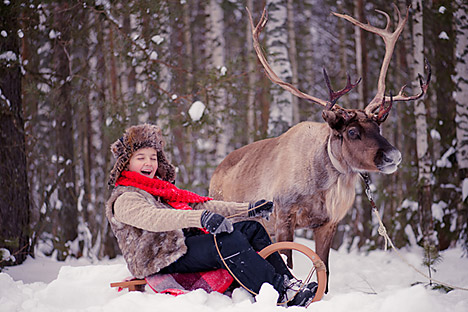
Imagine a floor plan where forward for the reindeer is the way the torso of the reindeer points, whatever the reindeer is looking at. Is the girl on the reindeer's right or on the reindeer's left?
on the reindeer's right

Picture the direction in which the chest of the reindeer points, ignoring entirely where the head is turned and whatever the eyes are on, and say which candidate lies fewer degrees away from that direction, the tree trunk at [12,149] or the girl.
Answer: the girl

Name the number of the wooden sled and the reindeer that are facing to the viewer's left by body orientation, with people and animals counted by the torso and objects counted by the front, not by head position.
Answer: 0

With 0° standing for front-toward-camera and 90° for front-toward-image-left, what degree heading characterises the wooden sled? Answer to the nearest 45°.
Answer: approximately 270°

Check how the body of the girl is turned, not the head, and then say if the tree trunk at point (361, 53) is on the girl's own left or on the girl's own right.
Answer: on the girl's own left

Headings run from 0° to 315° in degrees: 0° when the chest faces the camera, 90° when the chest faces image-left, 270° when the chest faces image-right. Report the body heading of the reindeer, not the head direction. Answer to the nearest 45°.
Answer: approximately 315°

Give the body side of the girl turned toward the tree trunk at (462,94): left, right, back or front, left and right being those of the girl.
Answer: left

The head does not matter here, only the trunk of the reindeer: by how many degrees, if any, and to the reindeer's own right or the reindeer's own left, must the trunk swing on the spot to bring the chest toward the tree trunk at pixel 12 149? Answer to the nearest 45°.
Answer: approximately 135° to the reindeer's own right

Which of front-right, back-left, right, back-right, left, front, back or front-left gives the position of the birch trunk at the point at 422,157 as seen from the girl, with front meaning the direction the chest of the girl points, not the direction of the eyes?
left

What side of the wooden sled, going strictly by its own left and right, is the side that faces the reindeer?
left
